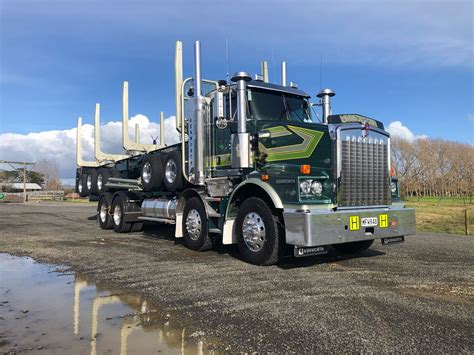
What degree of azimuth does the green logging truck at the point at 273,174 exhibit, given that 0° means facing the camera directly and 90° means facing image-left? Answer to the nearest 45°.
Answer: approximately 315°
